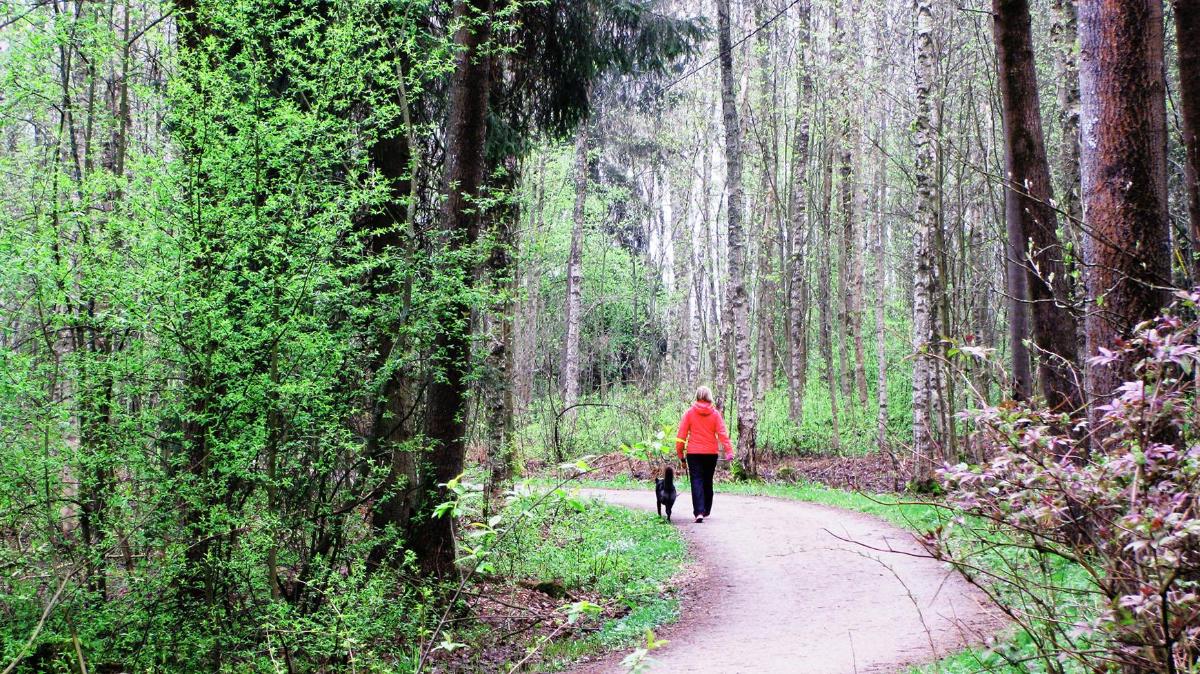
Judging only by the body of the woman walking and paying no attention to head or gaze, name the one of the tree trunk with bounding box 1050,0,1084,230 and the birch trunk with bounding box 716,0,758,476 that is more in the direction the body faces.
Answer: the birch trunk

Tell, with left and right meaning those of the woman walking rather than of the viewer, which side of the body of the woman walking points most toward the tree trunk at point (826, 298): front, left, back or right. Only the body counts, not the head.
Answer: front

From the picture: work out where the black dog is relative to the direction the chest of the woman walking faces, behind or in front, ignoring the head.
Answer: in front

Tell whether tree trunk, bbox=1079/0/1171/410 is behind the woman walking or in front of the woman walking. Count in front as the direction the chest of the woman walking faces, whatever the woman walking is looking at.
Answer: behind

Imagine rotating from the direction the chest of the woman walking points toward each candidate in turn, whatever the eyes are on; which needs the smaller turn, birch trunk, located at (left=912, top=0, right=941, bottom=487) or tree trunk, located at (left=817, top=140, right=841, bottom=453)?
the tree trunk

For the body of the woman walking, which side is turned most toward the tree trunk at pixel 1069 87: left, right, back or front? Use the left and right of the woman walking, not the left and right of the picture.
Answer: right

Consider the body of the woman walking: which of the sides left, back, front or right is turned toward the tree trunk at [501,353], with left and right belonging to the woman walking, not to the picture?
left

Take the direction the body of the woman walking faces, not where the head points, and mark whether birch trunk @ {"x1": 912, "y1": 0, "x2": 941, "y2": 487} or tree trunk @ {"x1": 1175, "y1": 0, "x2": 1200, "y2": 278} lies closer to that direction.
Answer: the birch trunk

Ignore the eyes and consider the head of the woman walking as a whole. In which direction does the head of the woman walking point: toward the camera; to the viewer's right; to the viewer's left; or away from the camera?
away from the camera

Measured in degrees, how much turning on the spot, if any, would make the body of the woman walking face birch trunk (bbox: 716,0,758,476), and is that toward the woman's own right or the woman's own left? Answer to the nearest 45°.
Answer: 0° — they already face it

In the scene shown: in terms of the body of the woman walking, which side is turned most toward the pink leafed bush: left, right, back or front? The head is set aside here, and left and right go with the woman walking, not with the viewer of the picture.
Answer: back

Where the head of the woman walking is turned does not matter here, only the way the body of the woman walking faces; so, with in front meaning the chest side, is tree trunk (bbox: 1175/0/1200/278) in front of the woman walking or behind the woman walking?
behind

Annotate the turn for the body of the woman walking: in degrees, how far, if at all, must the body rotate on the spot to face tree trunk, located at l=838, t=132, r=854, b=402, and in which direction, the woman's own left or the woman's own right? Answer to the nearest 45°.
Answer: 0° — they already face it

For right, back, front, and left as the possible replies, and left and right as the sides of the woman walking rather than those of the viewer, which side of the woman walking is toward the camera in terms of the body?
back
